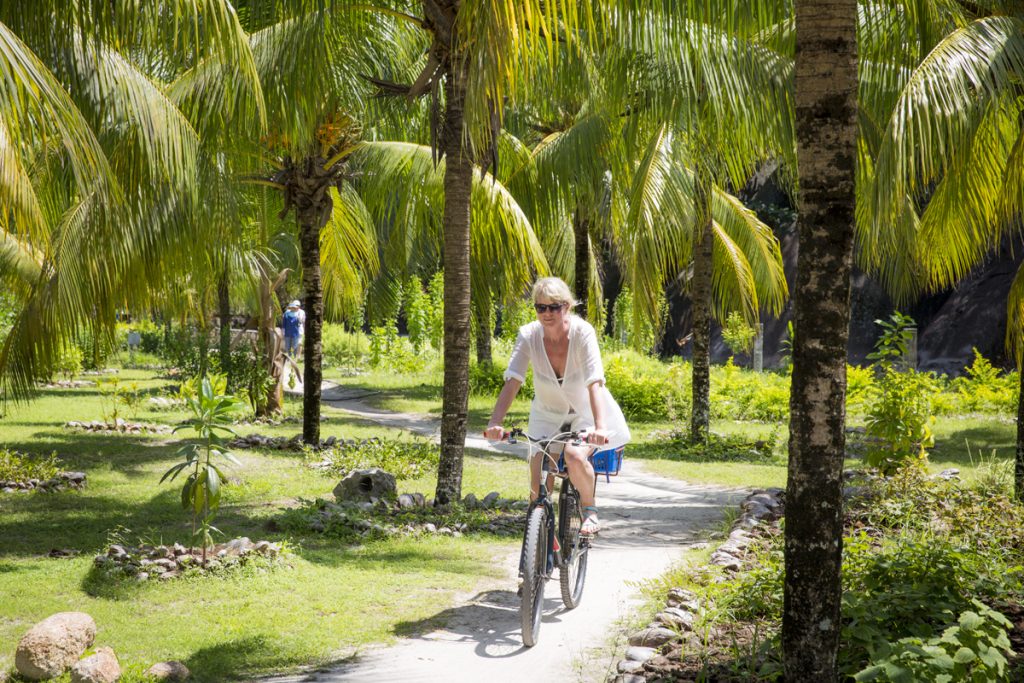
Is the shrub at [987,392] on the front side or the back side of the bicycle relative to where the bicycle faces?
on the back side

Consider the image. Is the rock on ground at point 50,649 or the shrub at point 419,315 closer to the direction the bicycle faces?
the rock on ground

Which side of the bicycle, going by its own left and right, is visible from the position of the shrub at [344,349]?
back

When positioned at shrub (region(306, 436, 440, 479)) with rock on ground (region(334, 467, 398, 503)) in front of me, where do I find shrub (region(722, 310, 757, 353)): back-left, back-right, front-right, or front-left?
back-left

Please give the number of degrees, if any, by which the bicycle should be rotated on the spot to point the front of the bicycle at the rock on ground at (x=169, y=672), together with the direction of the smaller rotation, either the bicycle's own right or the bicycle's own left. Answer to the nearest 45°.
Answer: approximately 45° to the bicycle's own right

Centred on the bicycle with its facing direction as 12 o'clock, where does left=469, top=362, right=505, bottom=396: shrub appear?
The shrub is roughly at 6 o'clock from the bicycle.

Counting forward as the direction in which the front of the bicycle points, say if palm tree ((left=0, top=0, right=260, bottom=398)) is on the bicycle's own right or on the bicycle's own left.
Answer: on the bicycle's own right

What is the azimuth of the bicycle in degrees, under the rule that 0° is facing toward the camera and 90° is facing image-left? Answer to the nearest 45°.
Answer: approximately 0°

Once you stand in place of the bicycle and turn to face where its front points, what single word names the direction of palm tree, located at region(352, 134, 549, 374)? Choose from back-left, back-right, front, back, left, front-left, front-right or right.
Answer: back

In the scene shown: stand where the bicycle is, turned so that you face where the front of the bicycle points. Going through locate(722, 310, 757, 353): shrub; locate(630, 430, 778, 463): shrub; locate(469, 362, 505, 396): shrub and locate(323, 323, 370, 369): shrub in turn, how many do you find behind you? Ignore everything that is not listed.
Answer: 4

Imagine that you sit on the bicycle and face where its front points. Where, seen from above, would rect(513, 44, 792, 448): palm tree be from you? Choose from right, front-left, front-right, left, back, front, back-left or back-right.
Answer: back
